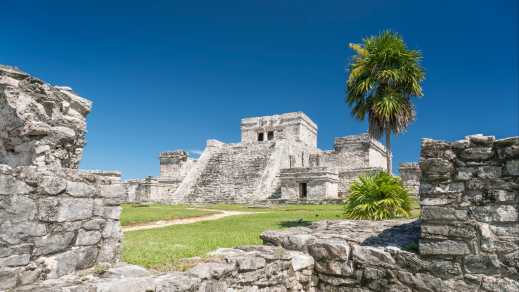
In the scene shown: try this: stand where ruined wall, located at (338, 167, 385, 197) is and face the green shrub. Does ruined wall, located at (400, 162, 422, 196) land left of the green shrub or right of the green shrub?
left

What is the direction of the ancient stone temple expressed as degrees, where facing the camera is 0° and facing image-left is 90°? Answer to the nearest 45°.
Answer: approximately 45°

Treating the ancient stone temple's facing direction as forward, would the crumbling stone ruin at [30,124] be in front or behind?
in front

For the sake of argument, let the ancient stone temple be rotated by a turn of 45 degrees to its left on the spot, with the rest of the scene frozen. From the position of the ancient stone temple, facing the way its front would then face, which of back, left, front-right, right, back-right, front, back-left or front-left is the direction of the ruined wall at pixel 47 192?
front

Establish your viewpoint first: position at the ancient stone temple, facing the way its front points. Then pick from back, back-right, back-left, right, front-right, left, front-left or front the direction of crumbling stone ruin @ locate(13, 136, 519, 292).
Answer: front-left

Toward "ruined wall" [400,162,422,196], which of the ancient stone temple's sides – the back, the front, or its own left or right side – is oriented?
left

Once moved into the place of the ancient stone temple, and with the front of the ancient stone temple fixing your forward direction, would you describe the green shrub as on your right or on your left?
on your left

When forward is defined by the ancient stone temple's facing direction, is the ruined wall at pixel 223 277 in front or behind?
in front
